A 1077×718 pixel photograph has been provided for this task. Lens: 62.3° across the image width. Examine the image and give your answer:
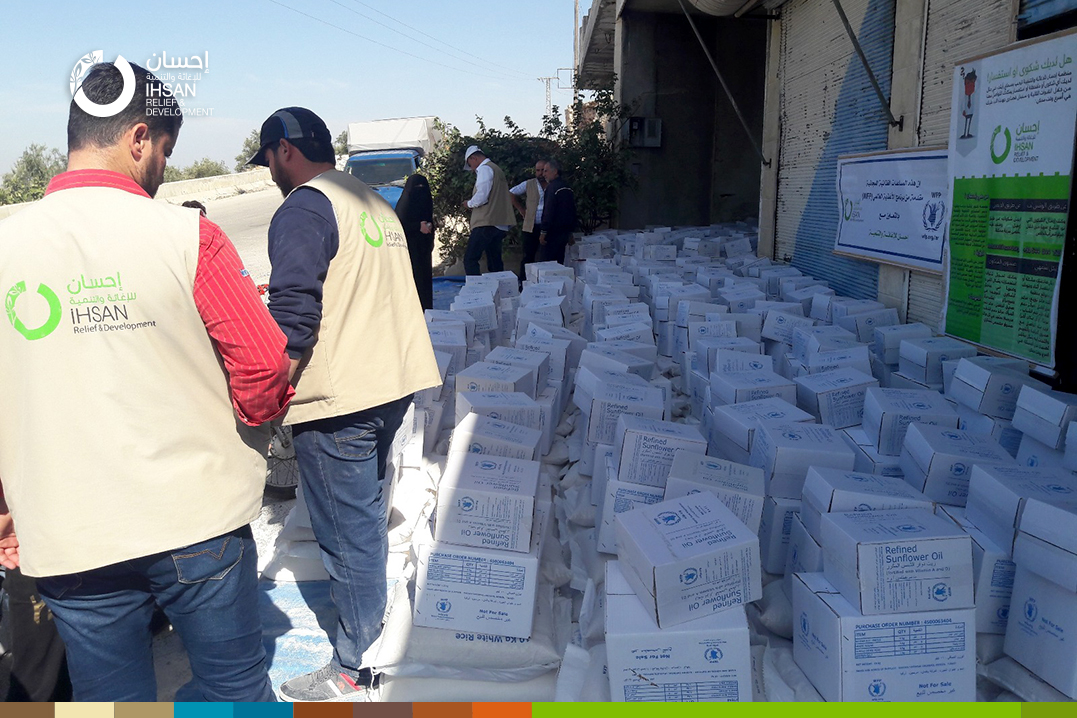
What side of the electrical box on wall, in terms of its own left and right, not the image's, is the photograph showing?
front

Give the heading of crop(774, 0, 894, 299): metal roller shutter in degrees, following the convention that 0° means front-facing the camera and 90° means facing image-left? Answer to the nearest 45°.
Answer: approximately 45°

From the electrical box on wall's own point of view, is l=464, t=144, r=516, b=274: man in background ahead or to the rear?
ahead

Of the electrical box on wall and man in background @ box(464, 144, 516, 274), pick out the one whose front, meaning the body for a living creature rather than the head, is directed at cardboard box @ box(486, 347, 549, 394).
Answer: the electrical box on wall

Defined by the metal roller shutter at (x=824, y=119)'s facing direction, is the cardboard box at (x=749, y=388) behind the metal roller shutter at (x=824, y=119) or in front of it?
in front

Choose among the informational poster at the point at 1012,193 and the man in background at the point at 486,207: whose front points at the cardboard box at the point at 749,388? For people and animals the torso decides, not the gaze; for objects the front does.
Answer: the informational poster

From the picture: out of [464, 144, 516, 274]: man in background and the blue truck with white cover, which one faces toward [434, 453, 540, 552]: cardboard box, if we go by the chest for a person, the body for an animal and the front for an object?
the blue truck with white cover

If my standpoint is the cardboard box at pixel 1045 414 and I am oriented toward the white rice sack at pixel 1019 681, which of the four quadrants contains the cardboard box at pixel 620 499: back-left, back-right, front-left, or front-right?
front-right

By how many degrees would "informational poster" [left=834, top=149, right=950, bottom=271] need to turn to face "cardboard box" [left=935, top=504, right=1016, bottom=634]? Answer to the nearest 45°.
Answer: approximately 45° to its left

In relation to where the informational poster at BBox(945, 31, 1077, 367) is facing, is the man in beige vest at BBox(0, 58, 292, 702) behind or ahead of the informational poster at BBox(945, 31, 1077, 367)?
ahead

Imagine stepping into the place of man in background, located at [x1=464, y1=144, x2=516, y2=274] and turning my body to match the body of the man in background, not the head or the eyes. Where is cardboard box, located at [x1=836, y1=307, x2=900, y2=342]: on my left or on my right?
on my left

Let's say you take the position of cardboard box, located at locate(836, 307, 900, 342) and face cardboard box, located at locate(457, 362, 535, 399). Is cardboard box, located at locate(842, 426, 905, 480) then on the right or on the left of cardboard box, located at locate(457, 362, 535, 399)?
left

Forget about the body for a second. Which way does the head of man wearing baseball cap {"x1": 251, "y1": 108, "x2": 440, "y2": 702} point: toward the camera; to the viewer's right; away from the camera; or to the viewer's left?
to the viewer's left

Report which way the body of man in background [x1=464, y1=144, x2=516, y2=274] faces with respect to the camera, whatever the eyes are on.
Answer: to the viewer's left

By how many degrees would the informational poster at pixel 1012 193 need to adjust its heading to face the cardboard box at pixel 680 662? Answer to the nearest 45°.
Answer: approximately 45° to its left

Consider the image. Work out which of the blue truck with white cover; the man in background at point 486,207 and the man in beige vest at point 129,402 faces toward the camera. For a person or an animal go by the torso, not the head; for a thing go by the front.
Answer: the blue truck with white cover

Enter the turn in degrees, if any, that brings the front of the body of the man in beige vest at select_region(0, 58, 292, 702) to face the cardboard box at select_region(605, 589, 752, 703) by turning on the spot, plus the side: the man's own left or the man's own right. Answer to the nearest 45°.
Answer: approximately 45° to the man's own right

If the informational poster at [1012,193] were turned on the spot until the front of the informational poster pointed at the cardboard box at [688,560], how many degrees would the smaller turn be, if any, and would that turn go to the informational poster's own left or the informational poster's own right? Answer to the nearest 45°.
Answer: approximately 45° to the informational poster's own left

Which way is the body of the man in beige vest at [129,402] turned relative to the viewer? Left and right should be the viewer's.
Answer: facing away from the viewer and to the right of the viewer
